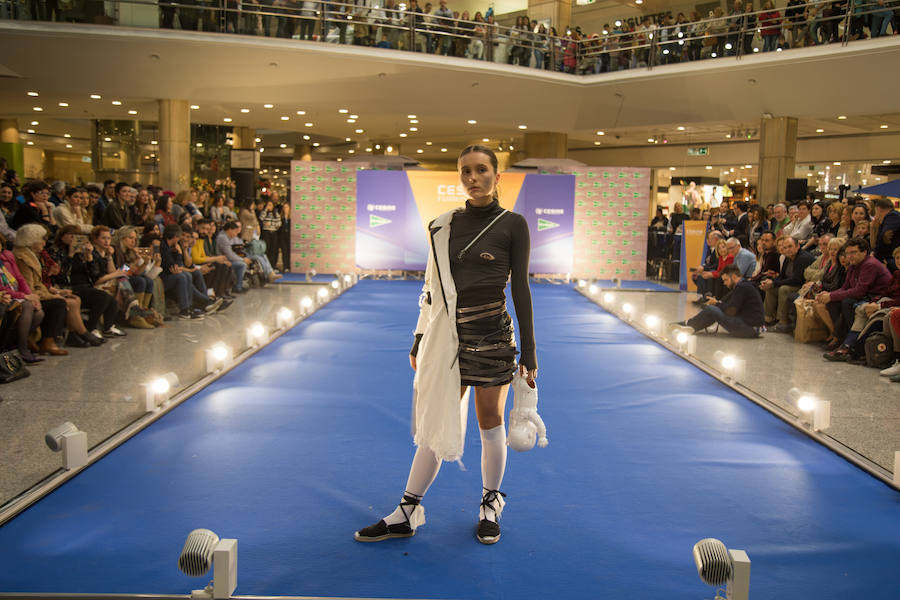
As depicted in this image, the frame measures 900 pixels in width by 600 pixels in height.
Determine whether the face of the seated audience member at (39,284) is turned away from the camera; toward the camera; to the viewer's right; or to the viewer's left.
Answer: to the viewer's right

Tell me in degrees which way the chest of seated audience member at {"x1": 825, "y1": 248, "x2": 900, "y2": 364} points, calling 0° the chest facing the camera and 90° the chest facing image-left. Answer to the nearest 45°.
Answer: approximately 90°

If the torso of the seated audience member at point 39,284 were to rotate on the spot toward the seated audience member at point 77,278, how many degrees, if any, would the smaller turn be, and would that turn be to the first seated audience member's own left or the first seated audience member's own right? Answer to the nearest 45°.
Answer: approximately 45° to the first seated audience member's own left

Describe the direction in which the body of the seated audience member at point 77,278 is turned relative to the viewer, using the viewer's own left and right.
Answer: facing to the right of the viewer

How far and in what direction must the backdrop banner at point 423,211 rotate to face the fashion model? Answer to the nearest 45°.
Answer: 0° — it already faces them

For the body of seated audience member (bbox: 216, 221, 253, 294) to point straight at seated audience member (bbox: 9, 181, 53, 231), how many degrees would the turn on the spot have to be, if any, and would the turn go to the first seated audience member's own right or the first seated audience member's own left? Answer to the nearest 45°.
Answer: approximately 135° to the first seated audience member's own right

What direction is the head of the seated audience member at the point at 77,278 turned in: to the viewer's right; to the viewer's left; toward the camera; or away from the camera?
to the viewer's right

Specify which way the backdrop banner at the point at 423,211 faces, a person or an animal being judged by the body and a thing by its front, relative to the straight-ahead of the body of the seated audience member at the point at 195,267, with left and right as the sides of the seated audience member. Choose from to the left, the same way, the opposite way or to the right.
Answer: to the right

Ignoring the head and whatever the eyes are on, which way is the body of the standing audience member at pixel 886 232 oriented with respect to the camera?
to the viewer's left

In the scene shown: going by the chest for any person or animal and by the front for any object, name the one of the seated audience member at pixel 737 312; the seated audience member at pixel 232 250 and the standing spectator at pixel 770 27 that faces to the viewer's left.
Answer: the seated audience member at pixel 737 312

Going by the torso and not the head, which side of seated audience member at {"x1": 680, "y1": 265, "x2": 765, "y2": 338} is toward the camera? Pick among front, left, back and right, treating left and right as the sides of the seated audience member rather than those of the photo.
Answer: left

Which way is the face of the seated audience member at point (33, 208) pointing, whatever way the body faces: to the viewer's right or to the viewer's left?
to the viewer's right

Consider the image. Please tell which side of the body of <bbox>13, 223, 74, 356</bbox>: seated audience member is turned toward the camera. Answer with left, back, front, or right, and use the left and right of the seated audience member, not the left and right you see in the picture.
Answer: right
